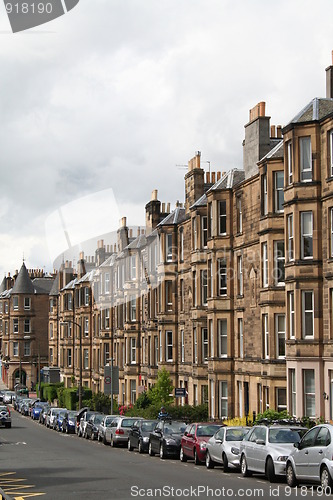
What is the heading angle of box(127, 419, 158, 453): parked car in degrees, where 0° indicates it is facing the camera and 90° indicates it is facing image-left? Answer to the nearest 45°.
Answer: approximately 315°

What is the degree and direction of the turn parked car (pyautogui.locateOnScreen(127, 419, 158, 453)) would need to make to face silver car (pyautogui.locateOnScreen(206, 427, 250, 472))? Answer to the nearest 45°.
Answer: approximately 45° to its right

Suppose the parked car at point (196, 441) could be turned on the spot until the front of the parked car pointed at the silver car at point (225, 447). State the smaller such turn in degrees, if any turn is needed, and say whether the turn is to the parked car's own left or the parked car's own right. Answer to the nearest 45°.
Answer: approximately 45° to the parked car's own right

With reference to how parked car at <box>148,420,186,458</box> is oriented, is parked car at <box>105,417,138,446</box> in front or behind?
behind

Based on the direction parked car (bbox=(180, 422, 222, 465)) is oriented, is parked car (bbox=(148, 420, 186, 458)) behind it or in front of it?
behind

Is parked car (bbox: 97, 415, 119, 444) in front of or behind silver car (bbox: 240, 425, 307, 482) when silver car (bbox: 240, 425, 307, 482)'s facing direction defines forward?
behind

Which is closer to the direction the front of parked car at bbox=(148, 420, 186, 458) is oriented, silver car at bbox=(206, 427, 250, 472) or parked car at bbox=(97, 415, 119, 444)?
the silver car

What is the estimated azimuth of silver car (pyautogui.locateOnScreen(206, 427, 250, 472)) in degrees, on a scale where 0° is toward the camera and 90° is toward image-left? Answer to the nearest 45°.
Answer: approximately 315°

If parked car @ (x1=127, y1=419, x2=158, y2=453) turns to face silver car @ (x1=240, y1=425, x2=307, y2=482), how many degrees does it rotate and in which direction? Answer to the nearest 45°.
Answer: approximately 45° to its right

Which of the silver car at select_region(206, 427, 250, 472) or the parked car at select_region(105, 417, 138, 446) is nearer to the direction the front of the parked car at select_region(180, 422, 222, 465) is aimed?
the silver car

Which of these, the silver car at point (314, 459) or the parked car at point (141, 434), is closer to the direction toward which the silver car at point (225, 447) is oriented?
the silver car at point (314, 459)

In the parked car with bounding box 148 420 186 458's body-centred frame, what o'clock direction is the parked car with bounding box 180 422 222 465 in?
the parked car with bounding box 180 422 222 465 is roughly at 1 o'clock from the parked car with bounding box 148 420 186 458.

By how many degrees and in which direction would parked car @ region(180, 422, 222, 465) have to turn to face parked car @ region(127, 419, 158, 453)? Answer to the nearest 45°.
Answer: approximately 135° to its left
